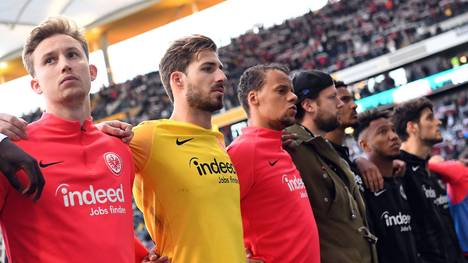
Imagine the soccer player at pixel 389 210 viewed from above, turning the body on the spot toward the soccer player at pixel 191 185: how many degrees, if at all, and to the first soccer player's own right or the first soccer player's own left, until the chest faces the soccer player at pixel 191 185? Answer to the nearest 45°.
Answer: approximately 90° to the first soccer player's own right

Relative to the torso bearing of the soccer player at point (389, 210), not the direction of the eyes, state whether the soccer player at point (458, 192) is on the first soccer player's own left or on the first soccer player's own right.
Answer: on the first soccer player's own left

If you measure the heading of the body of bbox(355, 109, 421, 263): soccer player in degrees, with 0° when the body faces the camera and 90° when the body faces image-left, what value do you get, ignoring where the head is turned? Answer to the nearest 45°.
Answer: approximately 315°

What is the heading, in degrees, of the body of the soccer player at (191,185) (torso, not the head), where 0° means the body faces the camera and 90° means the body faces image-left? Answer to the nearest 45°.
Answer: approximately 315°

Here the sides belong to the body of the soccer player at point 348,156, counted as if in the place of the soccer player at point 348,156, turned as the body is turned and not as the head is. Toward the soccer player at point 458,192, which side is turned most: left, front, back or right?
left

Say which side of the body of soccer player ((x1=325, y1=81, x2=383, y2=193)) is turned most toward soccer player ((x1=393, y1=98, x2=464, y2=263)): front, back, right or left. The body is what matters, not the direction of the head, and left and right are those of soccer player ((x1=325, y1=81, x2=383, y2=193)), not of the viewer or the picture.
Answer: left
